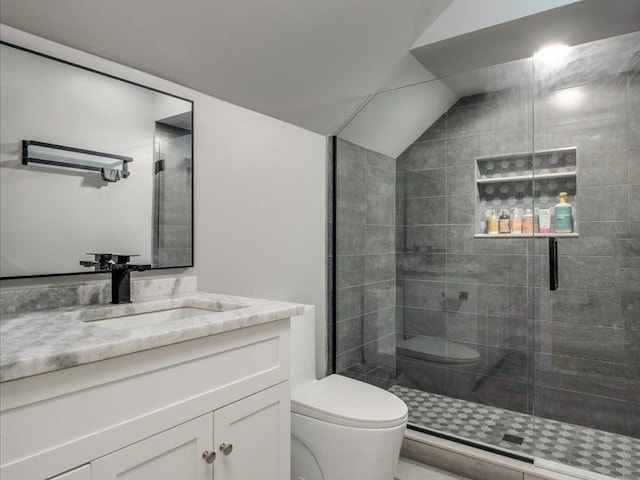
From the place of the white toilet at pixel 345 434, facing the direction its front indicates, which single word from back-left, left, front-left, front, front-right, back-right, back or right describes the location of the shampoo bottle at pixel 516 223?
left

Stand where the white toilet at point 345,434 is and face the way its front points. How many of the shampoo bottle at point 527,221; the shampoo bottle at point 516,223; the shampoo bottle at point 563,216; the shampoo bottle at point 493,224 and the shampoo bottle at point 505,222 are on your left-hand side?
5

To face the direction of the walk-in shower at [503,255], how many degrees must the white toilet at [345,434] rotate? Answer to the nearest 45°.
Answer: approximately 90° to its left

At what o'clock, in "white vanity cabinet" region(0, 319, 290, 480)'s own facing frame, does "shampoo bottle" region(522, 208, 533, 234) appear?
The shampoo bottle is roughly at 10 o'clock from the white vanity cabinet.

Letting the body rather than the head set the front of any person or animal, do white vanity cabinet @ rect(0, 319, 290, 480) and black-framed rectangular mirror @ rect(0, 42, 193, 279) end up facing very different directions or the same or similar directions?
same or similar directions

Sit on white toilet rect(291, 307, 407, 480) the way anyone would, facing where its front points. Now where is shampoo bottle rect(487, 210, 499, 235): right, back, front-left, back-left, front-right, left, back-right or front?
left

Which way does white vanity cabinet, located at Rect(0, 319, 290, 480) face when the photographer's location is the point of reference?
facing the viewer and to the right of the viewer

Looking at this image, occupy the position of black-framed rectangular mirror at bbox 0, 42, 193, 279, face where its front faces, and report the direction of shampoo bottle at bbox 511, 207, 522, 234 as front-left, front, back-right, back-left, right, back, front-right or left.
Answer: front-left

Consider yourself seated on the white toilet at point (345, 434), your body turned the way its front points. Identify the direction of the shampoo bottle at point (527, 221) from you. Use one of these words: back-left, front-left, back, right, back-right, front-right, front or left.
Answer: left

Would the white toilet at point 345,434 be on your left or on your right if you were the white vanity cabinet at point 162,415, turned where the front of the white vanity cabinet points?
on your left

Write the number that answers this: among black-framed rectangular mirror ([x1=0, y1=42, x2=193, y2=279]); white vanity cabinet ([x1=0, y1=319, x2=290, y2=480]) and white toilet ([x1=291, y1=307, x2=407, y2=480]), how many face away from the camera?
0

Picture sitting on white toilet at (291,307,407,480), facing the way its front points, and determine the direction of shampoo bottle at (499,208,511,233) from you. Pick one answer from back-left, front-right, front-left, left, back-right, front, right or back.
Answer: left

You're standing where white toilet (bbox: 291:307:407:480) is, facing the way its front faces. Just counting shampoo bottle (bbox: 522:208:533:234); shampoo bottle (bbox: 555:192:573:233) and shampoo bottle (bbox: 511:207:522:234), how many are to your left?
3

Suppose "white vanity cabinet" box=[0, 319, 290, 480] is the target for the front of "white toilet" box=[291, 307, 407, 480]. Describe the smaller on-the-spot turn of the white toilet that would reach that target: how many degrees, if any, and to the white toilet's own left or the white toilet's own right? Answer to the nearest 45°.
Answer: approximately 90° to the white toilet's own right
